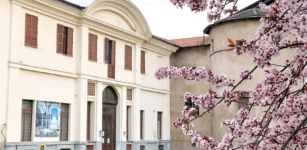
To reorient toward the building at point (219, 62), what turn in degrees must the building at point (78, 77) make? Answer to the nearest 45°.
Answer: approximately 90° to its left

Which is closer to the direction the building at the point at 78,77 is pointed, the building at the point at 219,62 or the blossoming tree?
the blossoming tree

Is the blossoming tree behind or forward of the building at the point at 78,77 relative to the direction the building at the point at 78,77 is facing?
forward

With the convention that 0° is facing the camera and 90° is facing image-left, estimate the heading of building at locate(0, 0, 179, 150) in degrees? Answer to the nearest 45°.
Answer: approximately 315°

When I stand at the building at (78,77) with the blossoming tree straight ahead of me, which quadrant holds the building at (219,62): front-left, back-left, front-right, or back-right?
back-left
